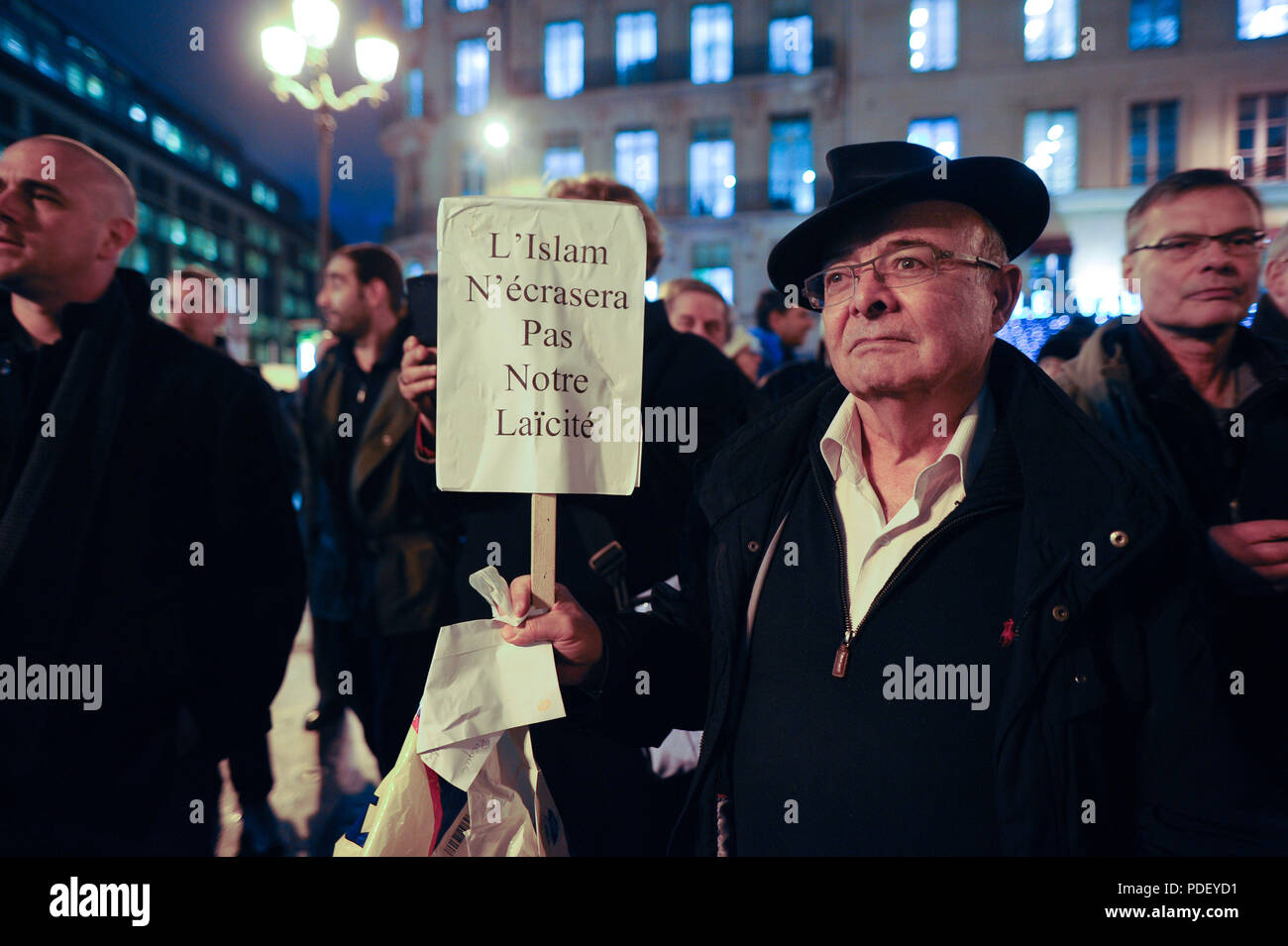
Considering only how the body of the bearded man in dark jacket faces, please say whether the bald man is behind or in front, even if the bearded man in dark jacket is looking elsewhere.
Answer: in front

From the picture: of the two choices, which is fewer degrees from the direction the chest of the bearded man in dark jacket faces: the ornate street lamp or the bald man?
the bald man

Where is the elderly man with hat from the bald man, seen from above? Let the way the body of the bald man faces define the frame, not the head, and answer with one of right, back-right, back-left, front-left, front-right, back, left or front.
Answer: left

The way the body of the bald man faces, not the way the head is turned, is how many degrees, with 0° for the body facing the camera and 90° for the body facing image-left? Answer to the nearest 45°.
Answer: approximately 45°

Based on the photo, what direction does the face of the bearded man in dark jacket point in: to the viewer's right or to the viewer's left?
to the viewer's left

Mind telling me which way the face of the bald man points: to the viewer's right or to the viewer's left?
to the viewer's left

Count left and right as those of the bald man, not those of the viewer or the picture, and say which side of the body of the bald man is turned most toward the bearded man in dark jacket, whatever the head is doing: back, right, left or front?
back

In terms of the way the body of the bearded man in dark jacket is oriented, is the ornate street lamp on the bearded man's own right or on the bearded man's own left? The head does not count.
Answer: on the bearded man's own right

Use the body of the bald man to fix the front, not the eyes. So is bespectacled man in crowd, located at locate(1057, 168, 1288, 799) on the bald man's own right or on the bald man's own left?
on the bald man's own left

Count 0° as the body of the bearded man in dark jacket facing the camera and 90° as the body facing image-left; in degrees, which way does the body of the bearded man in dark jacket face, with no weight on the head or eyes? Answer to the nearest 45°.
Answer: approximately 45°
